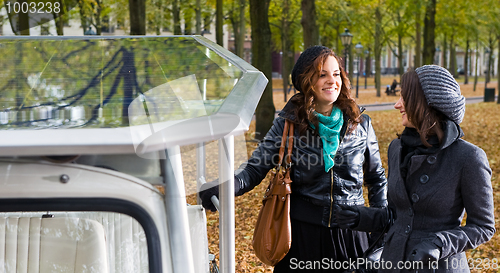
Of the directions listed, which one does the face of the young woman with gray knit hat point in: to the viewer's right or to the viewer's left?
to the viewer's left

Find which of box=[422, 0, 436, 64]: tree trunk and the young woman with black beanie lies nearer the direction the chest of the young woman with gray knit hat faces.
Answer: the young woman with black beanie

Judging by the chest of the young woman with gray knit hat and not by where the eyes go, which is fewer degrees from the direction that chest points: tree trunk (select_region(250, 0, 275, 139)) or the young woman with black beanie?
the young woman with black beanie

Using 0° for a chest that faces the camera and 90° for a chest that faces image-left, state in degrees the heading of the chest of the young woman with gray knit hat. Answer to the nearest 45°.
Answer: approximately 45°

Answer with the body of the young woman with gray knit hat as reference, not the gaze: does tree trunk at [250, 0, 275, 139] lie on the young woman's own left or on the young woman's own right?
on the young woman's own right

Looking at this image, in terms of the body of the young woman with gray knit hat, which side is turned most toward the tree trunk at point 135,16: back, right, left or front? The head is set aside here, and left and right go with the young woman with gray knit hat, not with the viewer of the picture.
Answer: right

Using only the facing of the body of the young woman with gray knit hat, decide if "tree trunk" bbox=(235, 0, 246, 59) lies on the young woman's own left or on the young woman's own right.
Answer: on the young woman's own right

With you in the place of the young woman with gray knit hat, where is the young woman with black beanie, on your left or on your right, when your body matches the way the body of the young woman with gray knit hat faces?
on your right
